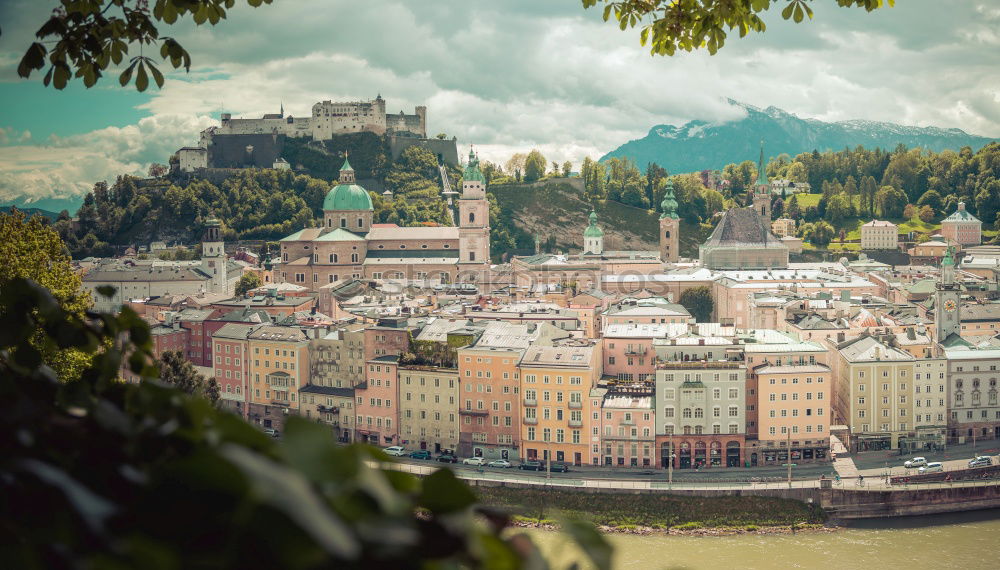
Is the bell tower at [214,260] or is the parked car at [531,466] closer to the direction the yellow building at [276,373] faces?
the parked car

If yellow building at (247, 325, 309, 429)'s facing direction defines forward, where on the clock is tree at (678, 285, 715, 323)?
The tree is roughly at 8 o'clock from the yellow building.

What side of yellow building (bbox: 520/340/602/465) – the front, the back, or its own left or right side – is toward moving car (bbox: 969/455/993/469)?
left

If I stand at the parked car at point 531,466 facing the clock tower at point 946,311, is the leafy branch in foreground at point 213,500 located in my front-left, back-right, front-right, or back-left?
back-right

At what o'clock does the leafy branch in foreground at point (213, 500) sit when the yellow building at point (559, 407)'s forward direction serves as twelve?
The leafy branch in foreground is roughly at 12 o'clock from the yellow building.

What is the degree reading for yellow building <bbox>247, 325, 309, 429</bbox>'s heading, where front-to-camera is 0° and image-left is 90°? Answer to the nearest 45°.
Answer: approximately 0°

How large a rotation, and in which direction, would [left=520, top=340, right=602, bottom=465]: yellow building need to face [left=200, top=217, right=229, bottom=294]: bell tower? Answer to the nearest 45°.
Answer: approximately 135° to its right

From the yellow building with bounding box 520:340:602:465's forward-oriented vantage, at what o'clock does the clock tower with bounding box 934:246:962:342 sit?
The clock tower is roughly at 8 o'clock from the yellow building.

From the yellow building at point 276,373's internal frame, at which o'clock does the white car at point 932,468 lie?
The white car is roughly at 10 o'clock from the yellow building.

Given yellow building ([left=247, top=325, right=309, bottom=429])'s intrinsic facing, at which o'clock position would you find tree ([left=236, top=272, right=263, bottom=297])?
The tree is roughly at 6 o'clock from the yellow building.

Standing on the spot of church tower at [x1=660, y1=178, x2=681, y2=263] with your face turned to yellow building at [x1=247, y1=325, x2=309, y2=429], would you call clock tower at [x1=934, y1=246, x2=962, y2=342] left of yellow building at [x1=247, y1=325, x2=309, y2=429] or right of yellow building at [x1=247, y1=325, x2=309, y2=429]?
left

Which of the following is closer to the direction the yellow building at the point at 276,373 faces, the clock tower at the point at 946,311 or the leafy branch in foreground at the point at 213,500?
the leafy branch in foreground

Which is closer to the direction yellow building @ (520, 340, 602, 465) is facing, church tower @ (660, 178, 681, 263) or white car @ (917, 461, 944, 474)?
the white car

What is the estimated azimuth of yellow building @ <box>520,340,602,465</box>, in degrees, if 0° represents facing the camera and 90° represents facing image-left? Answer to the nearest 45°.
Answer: approximately 0°
